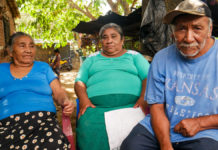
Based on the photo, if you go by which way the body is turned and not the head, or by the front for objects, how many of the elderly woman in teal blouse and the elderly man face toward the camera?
2

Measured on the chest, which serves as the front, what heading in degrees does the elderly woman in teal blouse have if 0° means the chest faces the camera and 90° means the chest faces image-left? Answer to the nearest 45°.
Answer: approximately 0°

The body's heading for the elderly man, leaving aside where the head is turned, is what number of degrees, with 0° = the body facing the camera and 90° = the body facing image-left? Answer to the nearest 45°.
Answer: approximately 0°

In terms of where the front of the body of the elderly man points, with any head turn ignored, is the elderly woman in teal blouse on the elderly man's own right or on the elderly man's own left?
on the elderly man's own right

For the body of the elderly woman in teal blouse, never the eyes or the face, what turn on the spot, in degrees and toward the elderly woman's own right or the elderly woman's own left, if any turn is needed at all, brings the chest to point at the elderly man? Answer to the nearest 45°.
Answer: approximately 45° to the elderly woman's own left
